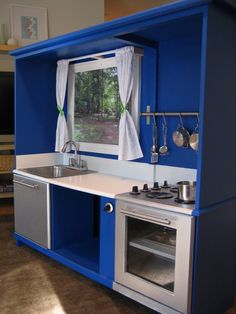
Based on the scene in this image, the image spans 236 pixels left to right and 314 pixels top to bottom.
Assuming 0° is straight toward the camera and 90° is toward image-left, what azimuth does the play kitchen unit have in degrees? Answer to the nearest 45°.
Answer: approximately 45°

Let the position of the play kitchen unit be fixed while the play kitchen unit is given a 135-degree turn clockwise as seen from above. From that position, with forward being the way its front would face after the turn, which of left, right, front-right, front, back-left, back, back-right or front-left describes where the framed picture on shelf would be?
front-left

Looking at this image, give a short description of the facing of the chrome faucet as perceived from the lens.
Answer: facing the viewer and to the left of the viewer

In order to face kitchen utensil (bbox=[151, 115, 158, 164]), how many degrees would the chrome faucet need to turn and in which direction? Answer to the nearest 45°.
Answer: approximately 90° to its left

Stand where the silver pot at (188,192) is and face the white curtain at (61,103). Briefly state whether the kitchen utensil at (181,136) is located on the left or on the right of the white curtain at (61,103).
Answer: right
